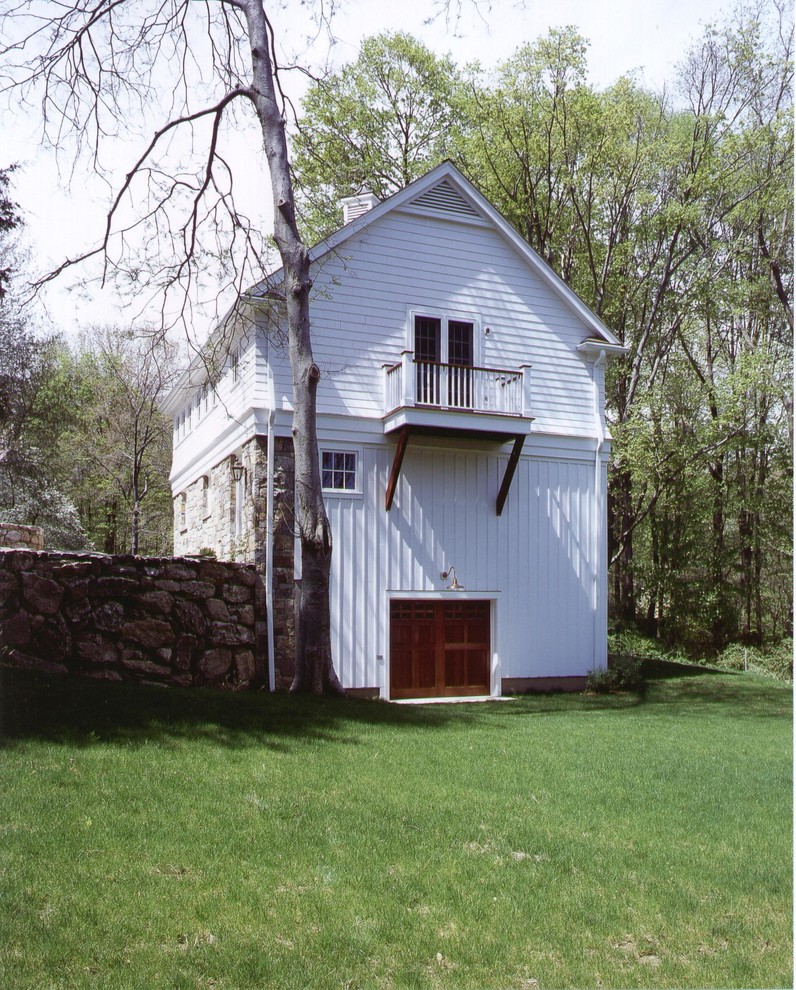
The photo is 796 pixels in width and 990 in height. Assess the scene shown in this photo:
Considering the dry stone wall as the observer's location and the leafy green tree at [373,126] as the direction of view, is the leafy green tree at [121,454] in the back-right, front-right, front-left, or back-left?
front-left

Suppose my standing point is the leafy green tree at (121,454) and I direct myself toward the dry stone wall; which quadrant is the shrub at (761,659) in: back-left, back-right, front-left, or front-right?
front-left

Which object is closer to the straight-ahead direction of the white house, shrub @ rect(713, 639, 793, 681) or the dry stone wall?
the dry stone wall

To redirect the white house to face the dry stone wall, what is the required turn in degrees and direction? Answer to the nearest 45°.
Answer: approximately 45° to its right

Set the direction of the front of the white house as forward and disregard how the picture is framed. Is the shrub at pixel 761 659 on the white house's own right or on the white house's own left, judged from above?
on the white house's own left

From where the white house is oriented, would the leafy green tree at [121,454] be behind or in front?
behind

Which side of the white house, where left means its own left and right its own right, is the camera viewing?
front
